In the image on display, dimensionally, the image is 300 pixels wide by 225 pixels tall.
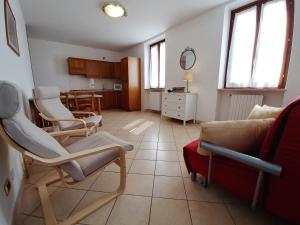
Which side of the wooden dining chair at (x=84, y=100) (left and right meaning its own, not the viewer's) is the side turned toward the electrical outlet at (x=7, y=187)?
back

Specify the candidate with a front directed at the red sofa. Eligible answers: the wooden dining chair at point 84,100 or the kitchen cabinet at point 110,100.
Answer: the kitchen cabinet

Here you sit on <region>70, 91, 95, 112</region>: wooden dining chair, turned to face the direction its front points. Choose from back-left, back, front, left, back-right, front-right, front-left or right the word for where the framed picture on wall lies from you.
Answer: back-left

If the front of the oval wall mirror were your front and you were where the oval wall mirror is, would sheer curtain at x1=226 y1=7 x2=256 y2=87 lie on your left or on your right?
on your left

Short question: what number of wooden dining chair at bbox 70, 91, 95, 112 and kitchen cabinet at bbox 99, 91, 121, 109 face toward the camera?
1

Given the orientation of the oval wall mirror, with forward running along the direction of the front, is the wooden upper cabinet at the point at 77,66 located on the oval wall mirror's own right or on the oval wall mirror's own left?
on the oval wall mirror's own right

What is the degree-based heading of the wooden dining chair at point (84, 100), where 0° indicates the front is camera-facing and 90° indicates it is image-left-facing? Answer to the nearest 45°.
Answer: approximately 180°

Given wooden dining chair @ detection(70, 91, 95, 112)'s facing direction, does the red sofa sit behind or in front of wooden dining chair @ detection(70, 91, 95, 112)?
behind

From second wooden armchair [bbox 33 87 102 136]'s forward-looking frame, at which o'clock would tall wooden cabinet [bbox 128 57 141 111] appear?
The tall wooden cabinet is roughly at 9 o'clock from the second wooden armchair.

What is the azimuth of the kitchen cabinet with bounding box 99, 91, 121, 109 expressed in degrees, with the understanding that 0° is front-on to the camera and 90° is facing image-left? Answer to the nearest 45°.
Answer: approximately 0°
